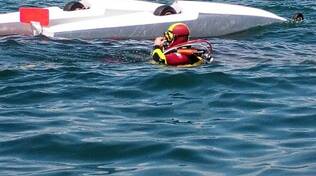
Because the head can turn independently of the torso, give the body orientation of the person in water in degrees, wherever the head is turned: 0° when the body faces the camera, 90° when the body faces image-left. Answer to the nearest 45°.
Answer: approximately 90°
